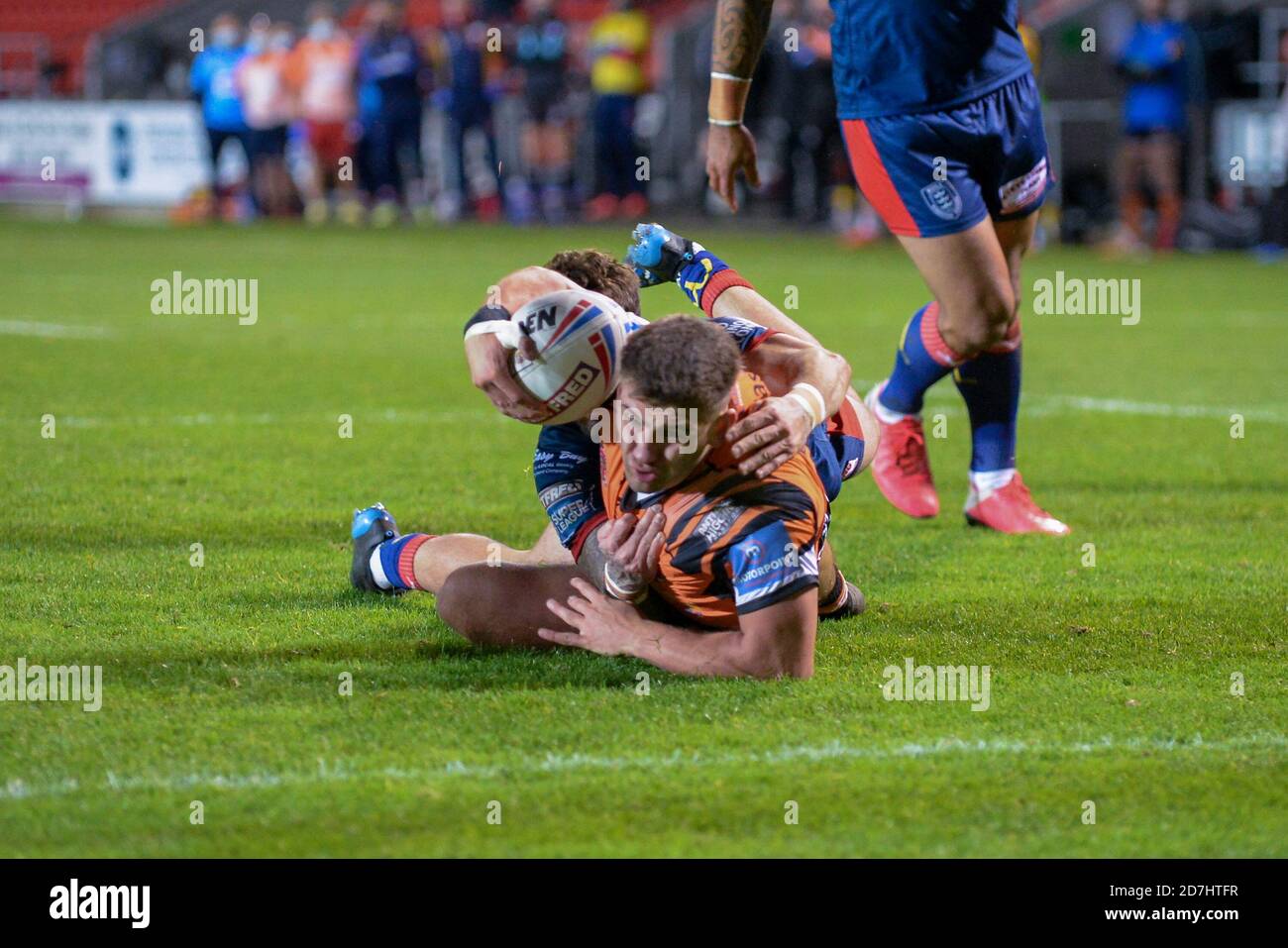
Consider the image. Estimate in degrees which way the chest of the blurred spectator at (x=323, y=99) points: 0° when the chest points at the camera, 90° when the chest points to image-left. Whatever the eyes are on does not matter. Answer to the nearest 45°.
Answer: approximately 0°

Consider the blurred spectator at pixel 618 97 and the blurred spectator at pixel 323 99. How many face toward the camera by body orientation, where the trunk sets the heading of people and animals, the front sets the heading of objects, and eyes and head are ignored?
2

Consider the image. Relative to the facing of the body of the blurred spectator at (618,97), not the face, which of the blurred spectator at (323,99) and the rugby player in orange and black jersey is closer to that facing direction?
the rugby player in orange and black jersey

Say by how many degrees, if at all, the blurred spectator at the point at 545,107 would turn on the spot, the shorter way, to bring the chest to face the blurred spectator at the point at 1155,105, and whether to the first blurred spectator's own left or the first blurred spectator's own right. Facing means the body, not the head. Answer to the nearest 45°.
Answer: approximately 45° to the first blurred spectator's own left

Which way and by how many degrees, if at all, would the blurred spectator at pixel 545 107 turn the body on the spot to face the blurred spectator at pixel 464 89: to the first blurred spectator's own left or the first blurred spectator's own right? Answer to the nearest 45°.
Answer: approximately 90° to the first blurred spectator's own right
